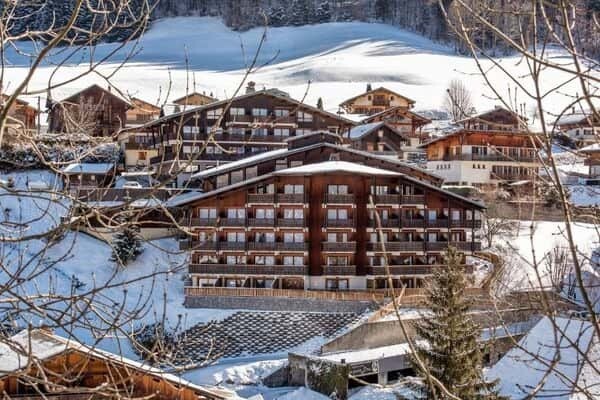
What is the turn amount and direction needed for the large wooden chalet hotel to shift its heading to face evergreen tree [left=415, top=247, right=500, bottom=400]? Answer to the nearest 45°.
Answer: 0° — it already faces it

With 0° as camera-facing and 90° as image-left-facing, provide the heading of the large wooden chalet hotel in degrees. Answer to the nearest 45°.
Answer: approximately 0°
